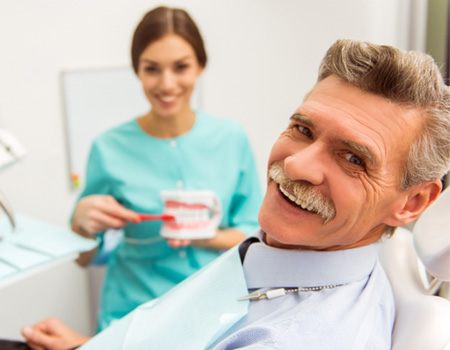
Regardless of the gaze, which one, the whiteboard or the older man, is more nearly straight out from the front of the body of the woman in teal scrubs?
the older man

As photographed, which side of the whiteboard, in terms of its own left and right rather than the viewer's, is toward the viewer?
front

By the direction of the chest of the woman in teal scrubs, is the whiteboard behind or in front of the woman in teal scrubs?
behind

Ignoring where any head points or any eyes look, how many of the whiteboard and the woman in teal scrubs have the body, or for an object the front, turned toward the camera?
2

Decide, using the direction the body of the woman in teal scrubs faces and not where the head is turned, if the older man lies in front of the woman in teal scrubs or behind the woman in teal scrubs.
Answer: in front

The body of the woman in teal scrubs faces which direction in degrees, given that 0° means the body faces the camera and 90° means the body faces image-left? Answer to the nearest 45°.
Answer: approximately 0°

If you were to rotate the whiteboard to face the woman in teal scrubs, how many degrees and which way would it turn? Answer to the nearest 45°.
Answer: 0° — it already faces them
